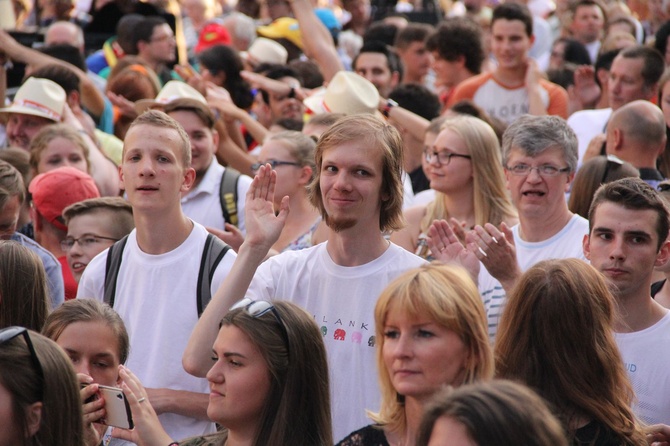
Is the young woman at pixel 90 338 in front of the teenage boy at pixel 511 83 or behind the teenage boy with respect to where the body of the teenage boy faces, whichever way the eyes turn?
in front

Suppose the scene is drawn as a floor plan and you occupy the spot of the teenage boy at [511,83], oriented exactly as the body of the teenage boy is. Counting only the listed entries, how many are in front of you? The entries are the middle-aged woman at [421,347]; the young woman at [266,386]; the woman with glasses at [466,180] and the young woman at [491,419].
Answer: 4

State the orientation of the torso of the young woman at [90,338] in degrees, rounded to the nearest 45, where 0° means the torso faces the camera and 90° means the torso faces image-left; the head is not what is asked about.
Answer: approximately 0°

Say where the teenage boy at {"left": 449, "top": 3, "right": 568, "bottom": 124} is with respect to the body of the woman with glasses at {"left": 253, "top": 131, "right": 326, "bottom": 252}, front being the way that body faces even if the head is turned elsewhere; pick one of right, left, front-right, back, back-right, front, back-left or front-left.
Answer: back

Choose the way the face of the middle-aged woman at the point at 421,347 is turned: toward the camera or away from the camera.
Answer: toward the camera

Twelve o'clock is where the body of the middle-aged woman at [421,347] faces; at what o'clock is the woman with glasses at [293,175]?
The woman with glasses is roughly at 4 o'clock from the middle-aged woman.

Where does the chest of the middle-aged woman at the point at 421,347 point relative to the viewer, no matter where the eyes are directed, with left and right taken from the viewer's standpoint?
facing the viewer and to the left of the viewer

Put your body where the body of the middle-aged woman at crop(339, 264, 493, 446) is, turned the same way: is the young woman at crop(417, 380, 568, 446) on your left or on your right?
on your left

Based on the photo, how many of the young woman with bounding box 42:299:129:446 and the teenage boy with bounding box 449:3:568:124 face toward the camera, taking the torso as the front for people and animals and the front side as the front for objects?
2

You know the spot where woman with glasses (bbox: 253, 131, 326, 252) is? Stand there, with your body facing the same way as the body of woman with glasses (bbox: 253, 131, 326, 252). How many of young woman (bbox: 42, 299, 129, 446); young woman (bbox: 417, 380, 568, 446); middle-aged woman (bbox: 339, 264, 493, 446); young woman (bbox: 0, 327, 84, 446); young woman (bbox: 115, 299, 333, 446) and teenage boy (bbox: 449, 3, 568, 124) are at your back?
1

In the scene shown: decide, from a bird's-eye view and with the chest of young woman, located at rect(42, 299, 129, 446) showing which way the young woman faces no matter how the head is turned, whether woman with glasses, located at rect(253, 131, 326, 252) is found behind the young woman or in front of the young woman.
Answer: behind

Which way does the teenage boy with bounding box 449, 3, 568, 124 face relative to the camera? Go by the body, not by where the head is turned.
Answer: toward the camera

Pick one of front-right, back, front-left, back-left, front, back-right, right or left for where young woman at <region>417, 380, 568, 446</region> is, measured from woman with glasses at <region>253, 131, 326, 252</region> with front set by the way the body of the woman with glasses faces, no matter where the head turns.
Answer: front-left

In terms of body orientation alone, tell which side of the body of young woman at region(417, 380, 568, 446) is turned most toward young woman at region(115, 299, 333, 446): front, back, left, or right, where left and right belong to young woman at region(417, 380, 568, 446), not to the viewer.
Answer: right

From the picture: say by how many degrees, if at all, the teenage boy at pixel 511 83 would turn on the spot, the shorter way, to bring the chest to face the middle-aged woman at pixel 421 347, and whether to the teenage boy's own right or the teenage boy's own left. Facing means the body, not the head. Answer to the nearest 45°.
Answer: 0° — they already face them

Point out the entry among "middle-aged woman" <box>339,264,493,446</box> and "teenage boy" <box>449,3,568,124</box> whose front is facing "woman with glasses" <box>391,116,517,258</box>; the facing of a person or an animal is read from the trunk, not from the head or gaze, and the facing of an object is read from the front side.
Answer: the teenage boy
